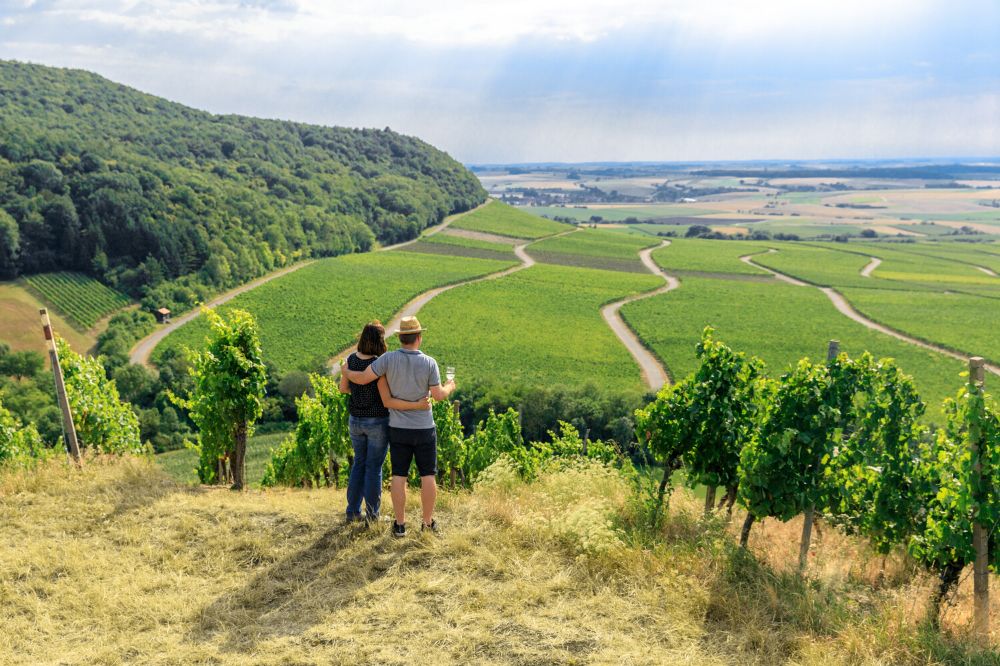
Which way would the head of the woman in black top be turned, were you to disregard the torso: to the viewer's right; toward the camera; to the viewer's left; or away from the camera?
away from the camera

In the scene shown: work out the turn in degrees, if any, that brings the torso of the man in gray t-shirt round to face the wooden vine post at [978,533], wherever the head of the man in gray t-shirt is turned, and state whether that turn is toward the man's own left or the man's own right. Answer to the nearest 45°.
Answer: approximately 90° to the man's own right

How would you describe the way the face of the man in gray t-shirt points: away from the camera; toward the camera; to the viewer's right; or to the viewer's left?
away from the camera

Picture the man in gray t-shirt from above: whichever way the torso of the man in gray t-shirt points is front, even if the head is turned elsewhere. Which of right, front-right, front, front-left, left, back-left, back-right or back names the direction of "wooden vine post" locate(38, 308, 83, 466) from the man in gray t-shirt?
front-left

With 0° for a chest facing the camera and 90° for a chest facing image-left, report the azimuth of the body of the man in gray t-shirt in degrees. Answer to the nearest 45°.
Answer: approximately 180°

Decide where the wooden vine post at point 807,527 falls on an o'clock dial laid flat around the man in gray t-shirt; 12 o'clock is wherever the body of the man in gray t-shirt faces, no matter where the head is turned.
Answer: The wooden vine post is roughly at 3 o'clock from the man in gray t-shirt.
